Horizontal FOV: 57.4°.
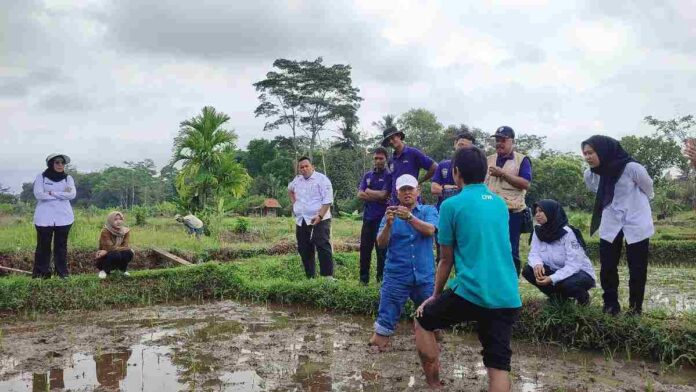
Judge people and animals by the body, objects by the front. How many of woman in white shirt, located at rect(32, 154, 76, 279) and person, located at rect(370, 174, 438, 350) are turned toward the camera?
2

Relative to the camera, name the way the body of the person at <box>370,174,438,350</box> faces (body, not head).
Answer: toward the camera

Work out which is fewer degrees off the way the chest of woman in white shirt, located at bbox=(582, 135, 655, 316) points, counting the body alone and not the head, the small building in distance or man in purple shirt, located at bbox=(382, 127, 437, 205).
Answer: the man in purple shirt

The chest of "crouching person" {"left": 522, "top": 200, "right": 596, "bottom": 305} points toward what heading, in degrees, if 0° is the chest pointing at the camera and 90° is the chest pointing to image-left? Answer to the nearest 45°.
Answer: approximately 45°

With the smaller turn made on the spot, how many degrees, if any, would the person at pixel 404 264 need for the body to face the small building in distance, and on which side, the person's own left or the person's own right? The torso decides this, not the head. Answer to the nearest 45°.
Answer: approximately 180°

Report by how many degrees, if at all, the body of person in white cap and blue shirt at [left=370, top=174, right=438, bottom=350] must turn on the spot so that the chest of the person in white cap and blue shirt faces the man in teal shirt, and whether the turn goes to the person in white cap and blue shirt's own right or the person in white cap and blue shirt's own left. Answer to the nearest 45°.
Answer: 0° — they already face them

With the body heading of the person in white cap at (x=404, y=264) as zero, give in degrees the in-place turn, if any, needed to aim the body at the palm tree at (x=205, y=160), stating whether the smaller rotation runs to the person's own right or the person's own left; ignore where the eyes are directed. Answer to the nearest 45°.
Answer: approximately 135° to the person's own right

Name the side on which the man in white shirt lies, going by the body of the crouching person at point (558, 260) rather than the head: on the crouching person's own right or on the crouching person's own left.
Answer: on the crouching person's own right

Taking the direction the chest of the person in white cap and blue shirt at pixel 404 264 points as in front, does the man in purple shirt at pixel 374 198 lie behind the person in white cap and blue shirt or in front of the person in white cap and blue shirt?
behind

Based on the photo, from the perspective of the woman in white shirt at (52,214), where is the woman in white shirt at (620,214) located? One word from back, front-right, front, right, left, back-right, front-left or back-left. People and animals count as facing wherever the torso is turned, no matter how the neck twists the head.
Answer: front-left

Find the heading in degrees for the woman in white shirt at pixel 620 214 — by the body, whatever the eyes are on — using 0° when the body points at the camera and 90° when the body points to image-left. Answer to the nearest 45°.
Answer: approximately 45°

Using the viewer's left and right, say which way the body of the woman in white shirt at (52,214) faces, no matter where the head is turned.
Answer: facing the viewer
